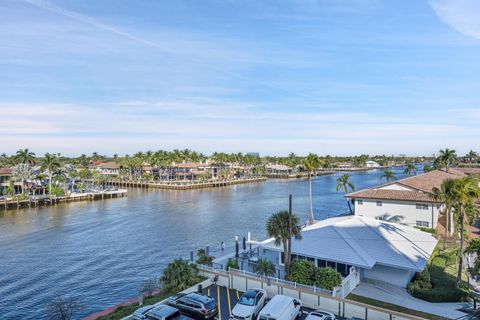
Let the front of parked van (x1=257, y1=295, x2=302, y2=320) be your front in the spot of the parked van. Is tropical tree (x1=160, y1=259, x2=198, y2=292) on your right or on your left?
on your left

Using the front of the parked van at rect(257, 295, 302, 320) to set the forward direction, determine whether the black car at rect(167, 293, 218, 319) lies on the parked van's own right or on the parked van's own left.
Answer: on the parked van's own left

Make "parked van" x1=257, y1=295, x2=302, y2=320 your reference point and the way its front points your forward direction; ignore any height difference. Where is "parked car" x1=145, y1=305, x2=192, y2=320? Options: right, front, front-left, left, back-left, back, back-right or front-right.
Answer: back-left

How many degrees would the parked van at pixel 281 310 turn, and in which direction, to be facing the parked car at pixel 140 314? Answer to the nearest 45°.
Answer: approximately 135° to its left

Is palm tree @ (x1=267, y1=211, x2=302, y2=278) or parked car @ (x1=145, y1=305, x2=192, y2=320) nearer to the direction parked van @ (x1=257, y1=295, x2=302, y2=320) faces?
the palm tree

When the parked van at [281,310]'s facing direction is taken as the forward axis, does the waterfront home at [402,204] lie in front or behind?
in front

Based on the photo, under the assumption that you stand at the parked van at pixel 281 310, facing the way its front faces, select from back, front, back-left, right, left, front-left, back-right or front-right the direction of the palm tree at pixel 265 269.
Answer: front-left

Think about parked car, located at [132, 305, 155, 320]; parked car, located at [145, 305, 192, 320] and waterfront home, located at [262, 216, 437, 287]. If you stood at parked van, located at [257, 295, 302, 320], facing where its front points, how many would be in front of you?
1

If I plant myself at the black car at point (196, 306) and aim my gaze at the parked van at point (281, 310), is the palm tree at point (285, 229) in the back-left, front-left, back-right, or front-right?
front-left

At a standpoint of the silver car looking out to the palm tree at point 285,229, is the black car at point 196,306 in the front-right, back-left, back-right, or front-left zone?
back-left

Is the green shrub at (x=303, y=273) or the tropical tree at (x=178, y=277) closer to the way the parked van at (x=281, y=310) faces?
the green shrub

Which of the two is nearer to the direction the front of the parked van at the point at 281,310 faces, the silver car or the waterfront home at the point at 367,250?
the waterfront home

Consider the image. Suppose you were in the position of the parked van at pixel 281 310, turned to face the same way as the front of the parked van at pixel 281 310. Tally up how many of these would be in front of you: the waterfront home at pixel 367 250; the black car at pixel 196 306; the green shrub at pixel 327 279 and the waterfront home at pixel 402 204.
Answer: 3

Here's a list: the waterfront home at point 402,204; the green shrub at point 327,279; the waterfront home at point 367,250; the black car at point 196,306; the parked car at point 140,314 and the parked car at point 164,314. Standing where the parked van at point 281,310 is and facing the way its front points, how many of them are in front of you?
3

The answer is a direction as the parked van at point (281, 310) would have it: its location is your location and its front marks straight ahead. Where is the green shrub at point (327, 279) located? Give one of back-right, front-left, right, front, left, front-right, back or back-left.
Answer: front

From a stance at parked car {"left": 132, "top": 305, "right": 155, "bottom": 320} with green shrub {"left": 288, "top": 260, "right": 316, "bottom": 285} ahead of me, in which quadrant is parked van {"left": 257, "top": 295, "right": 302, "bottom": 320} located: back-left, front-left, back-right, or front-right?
front-right

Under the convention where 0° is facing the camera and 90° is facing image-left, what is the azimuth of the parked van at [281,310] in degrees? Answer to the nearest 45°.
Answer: approximately 225°
